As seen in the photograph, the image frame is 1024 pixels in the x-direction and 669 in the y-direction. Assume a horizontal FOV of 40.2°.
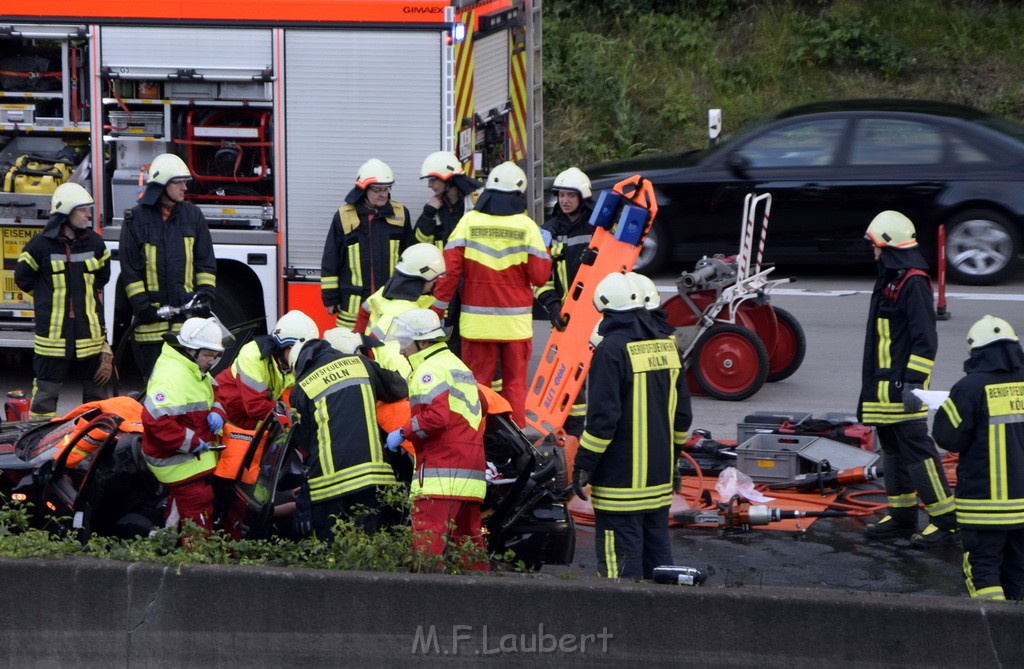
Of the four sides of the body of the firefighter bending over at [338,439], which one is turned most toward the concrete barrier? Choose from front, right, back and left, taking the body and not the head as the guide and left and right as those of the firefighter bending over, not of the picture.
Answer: back

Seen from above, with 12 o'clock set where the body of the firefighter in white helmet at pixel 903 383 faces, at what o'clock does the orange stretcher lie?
The orange stretcher is roughly at 2 o'clock from the firefighter in white helmet.

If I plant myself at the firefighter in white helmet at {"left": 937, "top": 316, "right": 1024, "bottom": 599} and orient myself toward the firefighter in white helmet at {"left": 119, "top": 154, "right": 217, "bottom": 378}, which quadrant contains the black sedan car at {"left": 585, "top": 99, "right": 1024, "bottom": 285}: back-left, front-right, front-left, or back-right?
front-right

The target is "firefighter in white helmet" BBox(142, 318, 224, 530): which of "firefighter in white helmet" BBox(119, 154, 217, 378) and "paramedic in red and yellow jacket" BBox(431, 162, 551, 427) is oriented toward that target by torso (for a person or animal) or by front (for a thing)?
"firefighter in white helmet" BBox(119, 154, 217, 378)

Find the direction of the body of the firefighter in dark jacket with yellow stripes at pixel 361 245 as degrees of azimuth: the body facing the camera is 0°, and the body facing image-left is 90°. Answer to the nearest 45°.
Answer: approximately 0°

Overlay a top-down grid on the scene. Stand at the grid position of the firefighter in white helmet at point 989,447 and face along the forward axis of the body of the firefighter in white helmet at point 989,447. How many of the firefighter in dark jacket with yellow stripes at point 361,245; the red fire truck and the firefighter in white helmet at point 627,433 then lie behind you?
0

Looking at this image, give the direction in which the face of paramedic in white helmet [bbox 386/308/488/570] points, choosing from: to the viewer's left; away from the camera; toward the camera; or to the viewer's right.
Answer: to the viewer's left

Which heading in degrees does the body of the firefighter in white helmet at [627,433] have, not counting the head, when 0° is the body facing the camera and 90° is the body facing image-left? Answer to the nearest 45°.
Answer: approximately 135°

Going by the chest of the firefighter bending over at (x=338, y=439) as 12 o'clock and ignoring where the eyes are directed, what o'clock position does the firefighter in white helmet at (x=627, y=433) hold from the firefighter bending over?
The firefighter in white helmet is roughly at 3 o'clock from the firefighter bending over.

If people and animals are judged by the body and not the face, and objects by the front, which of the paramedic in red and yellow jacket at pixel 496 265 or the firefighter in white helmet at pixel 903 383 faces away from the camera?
the paramedic in red and yellow jacket

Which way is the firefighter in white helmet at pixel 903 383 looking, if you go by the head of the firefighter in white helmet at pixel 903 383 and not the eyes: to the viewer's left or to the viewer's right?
to the viewer's left

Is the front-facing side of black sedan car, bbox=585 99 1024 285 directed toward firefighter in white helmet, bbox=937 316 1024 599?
no

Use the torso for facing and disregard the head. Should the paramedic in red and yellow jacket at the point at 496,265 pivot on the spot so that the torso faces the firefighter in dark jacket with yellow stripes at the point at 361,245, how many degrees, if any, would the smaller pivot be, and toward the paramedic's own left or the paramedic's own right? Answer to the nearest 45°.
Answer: approximately 45° to the paramedic's own left

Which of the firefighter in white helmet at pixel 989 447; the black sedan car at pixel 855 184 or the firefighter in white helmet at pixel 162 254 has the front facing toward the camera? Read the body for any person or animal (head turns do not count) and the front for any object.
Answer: the firefighter in white helmet at pixel 162 254

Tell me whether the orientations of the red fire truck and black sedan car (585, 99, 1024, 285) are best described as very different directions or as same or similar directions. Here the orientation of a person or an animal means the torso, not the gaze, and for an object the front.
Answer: same or similar directions

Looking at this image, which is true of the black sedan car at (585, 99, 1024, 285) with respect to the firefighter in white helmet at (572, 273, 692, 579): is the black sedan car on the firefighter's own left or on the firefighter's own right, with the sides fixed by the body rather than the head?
on the firefighter's own right

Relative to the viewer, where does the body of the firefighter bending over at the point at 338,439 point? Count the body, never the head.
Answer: away from the camera

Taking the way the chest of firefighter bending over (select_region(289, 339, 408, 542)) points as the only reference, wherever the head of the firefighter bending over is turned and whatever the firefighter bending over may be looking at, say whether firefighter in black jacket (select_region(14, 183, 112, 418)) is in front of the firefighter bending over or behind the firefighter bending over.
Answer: in front
